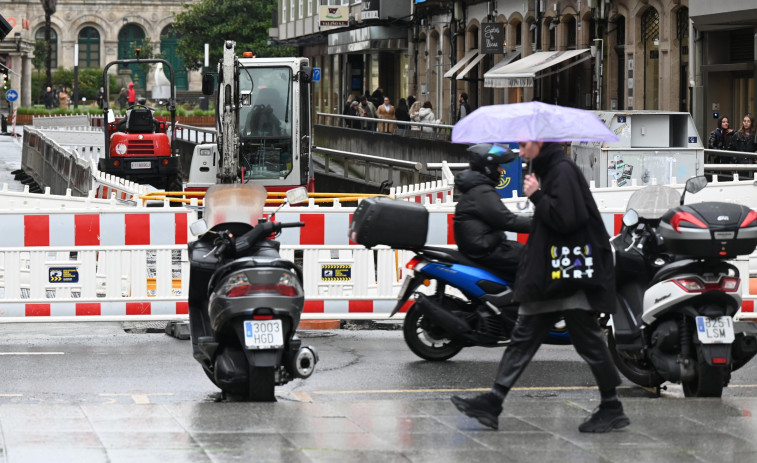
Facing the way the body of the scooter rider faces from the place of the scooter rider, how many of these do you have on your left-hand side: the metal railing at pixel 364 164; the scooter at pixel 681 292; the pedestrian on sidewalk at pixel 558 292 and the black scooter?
1

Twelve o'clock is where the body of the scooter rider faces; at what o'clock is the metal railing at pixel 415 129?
The metal railing is roughly at 9 o'clock from the scooter rider.

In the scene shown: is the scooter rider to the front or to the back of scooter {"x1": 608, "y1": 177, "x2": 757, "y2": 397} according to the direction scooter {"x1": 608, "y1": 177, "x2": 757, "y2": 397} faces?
to the front

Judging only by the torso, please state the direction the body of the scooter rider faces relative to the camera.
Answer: to the viewer's right

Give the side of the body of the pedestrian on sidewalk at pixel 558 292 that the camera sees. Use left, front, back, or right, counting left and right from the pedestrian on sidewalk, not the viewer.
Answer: left

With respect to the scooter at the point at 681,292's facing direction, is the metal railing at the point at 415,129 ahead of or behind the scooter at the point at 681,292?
ahead

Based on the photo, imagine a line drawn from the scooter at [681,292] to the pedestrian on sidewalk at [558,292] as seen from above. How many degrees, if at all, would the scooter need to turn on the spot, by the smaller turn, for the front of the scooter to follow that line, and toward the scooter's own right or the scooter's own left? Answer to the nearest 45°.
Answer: approximately 135° to the scooter's own left

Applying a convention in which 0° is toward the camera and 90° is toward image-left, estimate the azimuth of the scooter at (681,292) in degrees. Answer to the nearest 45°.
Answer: approximately 135°

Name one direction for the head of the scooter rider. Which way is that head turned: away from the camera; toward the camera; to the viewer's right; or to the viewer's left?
to the viewer's right
